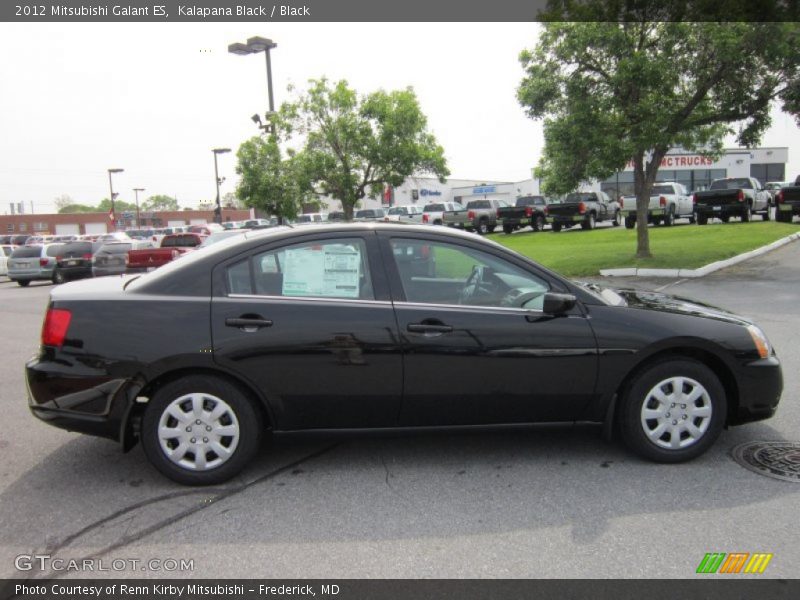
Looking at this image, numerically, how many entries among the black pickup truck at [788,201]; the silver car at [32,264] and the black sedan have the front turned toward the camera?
0

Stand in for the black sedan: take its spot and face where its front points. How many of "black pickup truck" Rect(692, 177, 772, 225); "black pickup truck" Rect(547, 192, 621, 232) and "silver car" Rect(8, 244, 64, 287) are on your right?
0

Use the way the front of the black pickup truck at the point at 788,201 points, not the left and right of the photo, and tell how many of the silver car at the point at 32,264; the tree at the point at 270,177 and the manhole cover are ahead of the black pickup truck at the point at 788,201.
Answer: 0

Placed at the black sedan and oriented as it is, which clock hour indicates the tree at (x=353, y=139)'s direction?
The tree is roughly at 9 o'clock from the black sedan.

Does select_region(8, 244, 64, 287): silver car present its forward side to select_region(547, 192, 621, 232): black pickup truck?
no

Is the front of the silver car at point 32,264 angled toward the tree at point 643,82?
no

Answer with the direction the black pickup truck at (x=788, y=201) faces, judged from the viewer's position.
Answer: facing away from the viewer and to the right of the viewer

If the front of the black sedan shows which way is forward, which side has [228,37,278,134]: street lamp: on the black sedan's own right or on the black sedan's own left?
on the black sedan's own left

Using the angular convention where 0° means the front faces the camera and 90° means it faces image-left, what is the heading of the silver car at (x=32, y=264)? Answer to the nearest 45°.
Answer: approximately 225°

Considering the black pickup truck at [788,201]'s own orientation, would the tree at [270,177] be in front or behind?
behind

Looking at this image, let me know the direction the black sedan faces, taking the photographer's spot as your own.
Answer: facing to the right of the viewer

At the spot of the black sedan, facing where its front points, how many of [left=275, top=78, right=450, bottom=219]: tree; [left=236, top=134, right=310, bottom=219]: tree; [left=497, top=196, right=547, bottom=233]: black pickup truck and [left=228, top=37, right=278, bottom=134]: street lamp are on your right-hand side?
0

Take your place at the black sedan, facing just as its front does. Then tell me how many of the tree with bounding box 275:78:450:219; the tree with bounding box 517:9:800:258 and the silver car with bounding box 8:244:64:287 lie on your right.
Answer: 0

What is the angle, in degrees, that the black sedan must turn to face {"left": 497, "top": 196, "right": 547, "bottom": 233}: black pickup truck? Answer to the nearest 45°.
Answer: approximately 90° to its left

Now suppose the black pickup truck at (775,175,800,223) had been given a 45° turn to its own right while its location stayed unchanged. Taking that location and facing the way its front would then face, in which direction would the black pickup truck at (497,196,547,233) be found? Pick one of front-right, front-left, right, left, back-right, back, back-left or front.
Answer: back

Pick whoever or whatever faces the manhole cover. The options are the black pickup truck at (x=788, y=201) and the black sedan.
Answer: the black sedan

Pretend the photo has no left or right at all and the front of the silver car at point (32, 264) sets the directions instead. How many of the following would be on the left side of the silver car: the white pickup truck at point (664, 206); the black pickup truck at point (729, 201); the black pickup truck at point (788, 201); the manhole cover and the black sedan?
0

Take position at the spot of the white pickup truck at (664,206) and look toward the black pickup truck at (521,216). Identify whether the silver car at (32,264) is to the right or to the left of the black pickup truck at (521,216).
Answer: left
